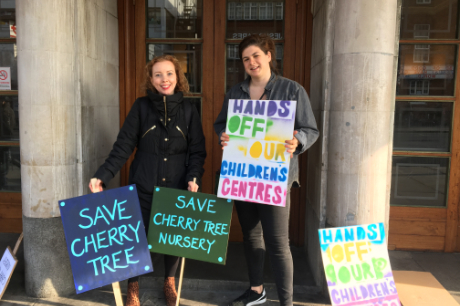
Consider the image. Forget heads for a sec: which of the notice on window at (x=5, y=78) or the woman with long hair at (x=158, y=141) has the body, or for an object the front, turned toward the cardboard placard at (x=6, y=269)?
the notice on window

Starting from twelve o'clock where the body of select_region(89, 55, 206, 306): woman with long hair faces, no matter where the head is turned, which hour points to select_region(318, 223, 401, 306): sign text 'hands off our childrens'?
The sign text 'hands off our childrens' is roughly at 10 o'clock from the woman with long hair.

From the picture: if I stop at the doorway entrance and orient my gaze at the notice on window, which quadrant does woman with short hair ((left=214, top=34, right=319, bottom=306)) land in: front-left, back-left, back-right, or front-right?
back-left

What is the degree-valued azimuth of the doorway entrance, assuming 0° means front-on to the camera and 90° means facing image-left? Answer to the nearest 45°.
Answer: approximately 0°

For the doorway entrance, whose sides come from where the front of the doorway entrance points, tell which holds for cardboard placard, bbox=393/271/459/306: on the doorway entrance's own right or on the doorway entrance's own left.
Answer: on the doorway entrance's own left

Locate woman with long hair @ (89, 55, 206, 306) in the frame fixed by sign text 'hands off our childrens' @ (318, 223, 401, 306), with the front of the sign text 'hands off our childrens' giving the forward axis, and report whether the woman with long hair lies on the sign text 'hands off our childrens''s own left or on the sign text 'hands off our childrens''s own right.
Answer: on the sign text 'hands off our childrens''s own right

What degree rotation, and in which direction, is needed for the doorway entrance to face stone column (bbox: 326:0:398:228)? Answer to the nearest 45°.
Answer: approximately 45° to its left
